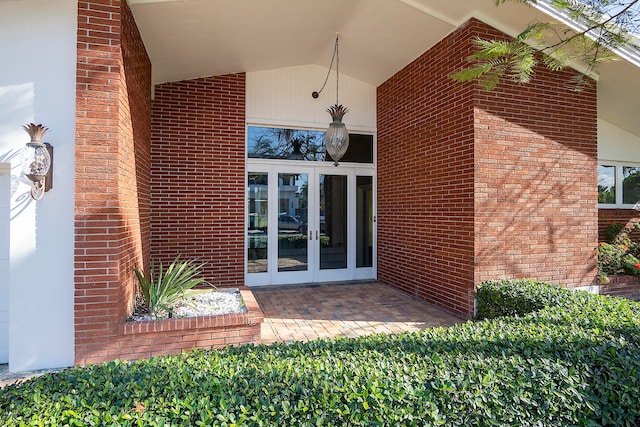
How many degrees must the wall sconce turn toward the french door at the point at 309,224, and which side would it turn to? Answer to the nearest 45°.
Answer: approximately 135° to its left

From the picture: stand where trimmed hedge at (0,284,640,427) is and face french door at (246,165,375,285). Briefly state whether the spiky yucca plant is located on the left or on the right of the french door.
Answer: left

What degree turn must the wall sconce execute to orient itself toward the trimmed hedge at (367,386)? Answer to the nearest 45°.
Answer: approximately 90° to its left

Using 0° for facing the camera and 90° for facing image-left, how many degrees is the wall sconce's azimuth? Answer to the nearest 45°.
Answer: approximately 45°

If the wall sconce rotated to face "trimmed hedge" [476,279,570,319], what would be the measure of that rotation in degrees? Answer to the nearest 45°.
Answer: approximately 90° to its left
